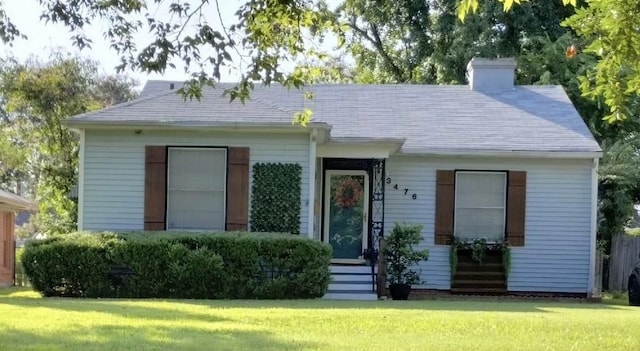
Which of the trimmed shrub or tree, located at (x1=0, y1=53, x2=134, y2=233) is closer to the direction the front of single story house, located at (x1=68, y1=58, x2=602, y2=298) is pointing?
the trimmed shrub

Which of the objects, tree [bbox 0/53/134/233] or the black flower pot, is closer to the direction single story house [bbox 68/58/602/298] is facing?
the black flower pot

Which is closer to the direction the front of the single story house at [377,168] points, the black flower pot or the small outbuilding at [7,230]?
the black flower pot

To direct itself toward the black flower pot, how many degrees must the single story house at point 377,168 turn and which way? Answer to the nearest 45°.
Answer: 0° — it already faces it

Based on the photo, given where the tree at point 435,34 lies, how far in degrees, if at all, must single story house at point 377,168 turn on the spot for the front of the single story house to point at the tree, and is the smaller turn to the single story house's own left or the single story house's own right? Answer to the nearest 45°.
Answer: approximately 180°

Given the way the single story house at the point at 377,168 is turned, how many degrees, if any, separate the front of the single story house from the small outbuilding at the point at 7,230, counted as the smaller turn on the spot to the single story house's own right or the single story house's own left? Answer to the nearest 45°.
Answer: approximately 135° to the single story house's own right

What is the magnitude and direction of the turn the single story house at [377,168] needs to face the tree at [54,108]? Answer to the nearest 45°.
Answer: approximately 135° to its right

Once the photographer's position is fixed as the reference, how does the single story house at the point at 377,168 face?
facing the viewer
